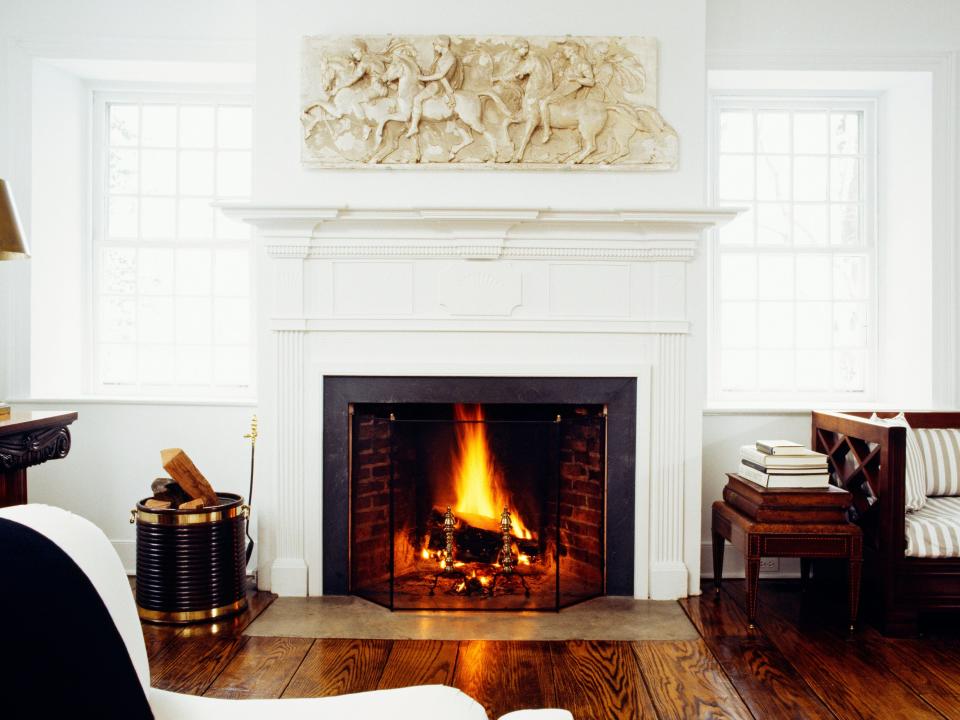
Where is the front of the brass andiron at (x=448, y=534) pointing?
toward the camera

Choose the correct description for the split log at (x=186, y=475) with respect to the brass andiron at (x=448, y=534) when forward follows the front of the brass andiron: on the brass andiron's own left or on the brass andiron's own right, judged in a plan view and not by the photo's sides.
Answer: on the brass andiron's own right

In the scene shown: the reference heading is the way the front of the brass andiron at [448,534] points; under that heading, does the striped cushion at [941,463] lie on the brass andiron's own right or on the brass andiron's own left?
on the brass andiron's own left

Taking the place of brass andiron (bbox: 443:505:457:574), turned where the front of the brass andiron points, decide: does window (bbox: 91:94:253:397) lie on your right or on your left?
on your right

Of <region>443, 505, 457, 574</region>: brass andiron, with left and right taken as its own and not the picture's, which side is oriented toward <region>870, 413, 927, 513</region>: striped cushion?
left

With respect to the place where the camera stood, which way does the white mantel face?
facing the viewer

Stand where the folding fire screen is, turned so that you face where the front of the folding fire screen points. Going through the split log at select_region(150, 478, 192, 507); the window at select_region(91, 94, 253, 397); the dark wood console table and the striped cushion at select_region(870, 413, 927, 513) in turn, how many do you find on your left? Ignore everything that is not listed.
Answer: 1
